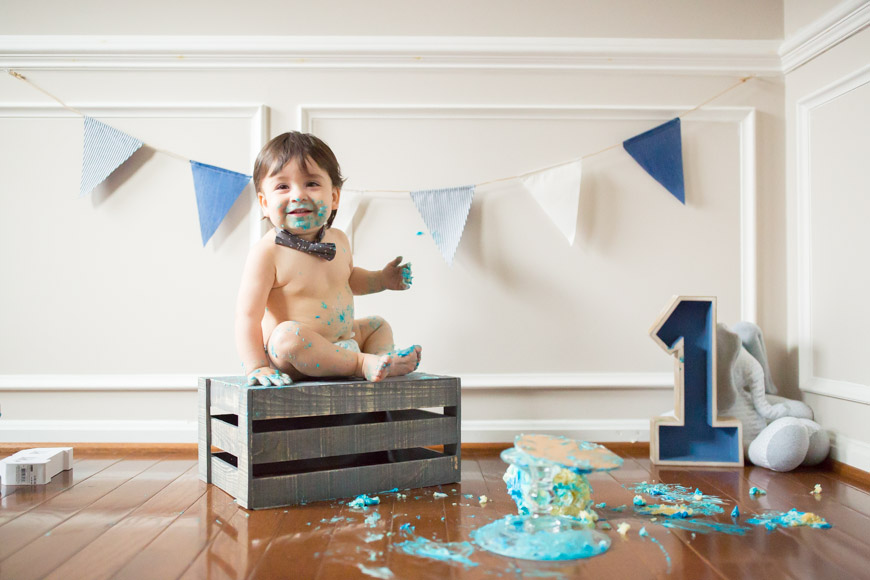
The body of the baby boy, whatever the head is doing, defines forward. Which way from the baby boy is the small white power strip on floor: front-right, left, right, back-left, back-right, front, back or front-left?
back-right

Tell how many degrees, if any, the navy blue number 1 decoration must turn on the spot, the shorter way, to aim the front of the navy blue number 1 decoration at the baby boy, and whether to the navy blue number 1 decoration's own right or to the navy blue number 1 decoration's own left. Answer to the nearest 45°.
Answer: approximately 45° to the navy blue number 1 decoration's own right

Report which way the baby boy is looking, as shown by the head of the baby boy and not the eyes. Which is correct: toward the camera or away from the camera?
toward the camera

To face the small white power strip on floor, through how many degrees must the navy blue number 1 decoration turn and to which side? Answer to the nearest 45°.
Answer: approximately 45° to its right

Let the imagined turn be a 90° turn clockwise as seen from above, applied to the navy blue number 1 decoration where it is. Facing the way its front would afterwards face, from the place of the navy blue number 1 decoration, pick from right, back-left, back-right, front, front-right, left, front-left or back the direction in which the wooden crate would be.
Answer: front-left

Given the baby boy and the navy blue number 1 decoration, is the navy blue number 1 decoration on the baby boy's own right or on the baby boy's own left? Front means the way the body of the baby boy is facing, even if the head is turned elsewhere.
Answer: on the baby boy's own left

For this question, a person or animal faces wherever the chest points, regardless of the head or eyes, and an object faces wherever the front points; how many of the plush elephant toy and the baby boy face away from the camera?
0

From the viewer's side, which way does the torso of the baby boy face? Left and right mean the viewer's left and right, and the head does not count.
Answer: facing the viewer and to the right of the viewer

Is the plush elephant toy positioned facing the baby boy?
no

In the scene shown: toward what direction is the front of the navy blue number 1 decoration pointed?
toward the camera

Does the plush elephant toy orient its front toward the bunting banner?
no

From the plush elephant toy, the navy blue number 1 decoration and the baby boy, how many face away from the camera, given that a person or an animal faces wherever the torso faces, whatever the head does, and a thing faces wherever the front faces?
0

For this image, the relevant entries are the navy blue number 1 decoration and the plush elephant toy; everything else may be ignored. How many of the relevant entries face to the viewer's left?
0
